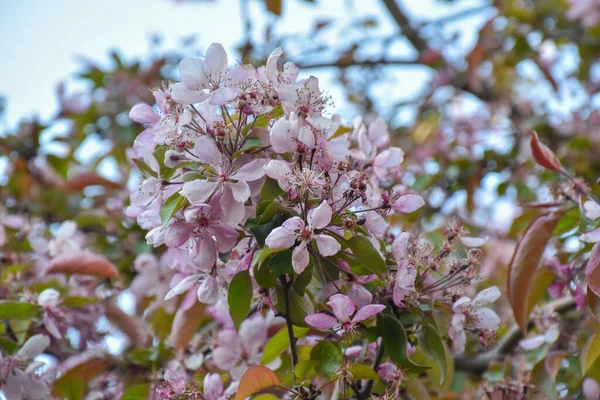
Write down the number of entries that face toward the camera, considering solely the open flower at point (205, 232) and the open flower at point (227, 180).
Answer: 2

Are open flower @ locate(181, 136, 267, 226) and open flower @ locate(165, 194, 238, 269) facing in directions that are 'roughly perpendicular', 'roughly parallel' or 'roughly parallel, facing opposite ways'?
roughly parallel

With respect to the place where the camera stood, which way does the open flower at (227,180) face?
facing the viewer

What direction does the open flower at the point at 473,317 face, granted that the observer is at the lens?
facing the viewer and to the right of the viewer
